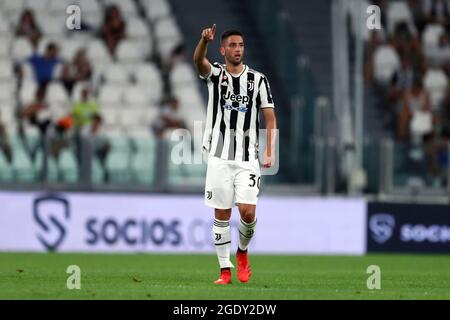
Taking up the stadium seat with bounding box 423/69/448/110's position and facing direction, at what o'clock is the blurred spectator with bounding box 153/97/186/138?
The blurred spectator is roughly at 2 o'clock from the stadium seat.

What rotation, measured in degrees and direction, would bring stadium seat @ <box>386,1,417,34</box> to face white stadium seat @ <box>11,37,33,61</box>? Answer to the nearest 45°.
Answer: approximately 45° to its right

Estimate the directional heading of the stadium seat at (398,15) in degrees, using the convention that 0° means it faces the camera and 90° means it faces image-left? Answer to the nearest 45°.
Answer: approximately 0°

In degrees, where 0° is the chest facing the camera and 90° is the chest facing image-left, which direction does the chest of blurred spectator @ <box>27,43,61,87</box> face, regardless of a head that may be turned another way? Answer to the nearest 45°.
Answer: approximately 0°
